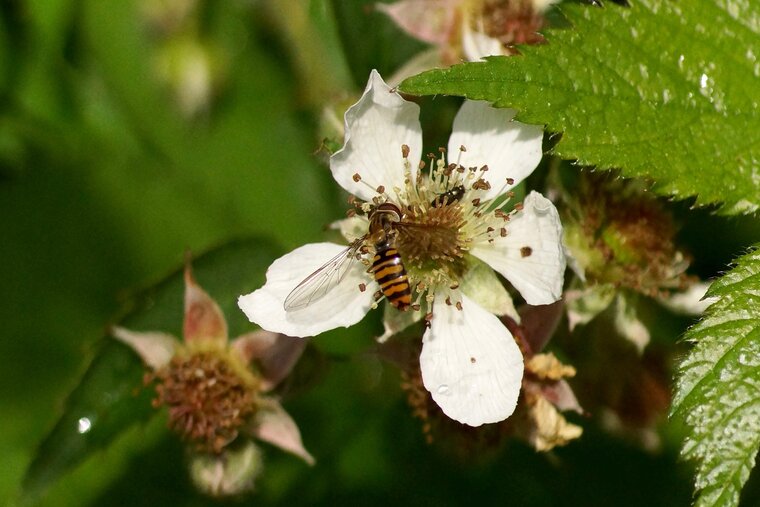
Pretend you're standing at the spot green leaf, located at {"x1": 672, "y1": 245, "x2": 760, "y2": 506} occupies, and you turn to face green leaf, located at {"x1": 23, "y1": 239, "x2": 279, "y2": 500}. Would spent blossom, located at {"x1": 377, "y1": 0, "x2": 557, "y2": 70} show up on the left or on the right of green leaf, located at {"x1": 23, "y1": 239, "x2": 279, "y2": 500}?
right

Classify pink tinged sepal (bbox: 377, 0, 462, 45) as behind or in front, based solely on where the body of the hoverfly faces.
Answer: in front

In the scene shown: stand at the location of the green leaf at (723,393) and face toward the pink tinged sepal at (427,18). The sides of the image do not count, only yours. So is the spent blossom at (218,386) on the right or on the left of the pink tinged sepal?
left

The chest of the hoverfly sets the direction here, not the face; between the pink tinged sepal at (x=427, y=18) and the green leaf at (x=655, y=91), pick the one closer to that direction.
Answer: the pink tinged sepal

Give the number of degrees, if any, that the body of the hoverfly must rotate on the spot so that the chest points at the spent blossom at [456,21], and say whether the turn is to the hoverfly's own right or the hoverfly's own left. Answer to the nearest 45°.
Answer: approximately 45° to the hoverfly's own right

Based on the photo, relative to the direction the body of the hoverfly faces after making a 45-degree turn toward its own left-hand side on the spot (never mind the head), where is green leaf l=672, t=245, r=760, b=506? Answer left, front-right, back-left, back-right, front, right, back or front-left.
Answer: back

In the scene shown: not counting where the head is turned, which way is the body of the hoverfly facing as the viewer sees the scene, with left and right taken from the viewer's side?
facing away from the viewer

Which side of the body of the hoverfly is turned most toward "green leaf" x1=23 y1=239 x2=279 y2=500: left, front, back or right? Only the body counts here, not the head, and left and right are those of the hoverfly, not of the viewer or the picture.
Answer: left

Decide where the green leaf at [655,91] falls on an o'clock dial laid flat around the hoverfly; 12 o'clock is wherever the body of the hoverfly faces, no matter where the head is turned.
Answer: The green leaf is roughly at 3 o'clock from the hoverfly.
